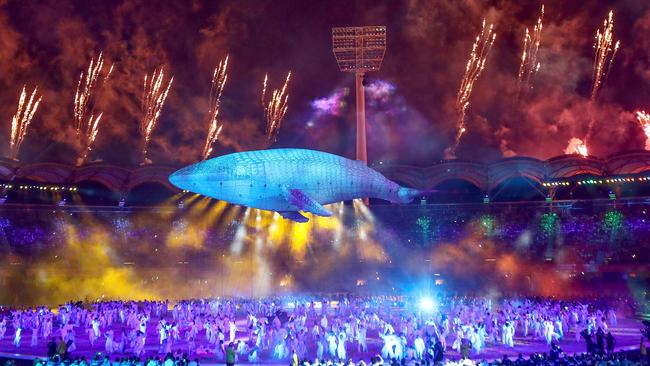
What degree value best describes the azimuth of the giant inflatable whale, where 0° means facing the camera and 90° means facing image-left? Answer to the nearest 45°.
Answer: approximately 90°
